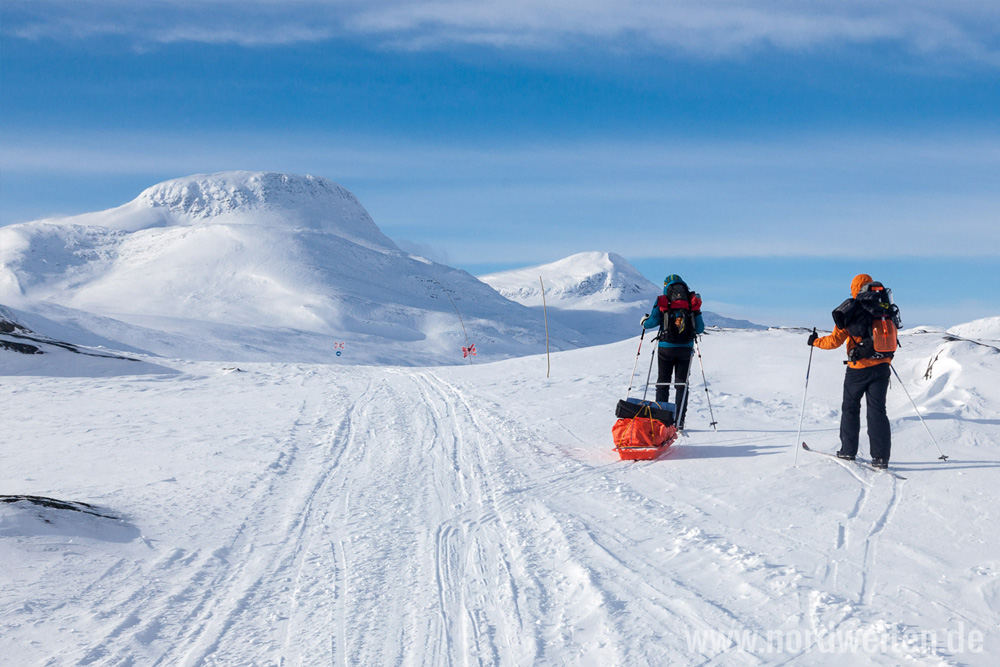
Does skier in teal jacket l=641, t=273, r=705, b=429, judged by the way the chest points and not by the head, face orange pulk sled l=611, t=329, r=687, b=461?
no

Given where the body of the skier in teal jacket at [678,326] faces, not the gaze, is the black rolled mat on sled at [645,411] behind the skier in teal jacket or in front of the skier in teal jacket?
behind

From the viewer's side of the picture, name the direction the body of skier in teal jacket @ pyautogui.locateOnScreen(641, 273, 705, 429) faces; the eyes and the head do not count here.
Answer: away from the camera
